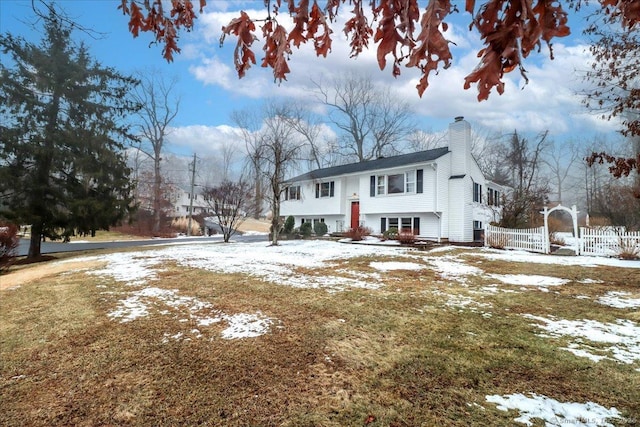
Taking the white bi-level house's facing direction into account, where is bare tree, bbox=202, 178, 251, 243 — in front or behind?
in front

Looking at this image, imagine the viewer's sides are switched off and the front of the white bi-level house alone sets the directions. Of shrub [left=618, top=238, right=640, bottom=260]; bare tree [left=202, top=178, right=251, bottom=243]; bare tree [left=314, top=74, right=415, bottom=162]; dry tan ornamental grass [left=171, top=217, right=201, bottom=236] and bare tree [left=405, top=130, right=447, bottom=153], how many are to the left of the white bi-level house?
1

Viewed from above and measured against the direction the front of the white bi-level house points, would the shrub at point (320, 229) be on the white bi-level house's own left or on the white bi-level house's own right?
on the white bi-level house's own right

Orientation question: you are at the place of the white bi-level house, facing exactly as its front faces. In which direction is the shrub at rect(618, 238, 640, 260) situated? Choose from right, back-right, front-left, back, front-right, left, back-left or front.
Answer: left

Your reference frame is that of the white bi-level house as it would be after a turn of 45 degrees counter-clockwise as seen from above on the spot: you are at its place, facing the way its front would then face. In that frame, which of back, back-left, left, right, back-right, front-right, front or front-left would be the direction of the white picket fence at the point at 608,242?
front-left

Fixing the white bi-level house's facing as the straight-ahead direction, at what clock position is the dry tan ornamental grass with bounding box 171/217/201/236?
The dry tan ornamental grass is roughly at 2 o'clock from the white bi-level house.

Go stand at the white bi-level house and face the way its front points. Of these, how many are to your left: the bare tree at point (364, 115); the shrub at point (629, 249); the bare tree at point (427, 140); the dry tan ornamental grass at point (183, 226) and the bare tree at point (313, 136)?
1

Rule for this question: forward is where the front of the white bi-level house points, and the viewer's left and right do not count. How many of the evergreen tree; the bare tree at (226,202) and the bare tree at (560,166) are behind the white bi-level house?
1

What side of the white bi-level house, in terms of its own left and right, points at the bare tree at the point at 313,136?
right

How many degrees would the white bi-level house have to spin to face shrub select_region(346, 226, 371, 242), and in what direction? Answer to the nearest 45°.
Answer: approximately 45° to its right

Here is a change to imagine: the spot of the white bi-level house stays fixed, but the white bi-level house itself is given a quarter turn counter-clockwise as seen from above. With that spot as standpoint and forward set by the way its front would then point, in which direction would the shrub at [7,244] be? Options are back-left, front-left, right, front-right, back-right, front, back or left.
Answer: right

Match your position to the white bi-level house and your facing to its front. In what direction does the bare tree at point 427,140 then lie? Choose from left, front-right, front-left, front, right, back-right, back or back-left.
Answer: back-right

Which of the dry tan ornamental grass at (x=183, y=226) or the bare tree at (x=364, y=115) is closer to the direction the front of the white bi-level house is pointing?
the dry tan ornamental grass

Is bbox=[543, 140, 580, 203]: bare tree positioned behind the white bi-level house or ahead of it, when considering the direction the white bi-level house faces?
behind

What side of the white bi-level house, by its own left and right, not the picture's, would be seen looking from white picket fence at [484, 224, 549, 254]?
left

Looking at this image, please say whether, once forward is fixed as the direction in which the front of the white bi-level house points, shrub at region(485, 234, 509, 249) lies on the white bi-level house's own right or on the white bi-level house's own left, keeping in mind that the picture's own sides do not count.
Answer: on the white bi-level house's own left

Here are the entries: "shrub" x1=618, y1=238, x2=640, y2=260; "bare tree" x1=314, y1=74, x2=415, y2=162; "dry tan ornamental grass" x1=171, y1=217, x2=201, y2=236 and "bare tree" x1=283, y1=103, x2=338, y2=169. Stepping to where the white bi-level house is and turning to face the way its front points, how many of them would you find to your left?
1
